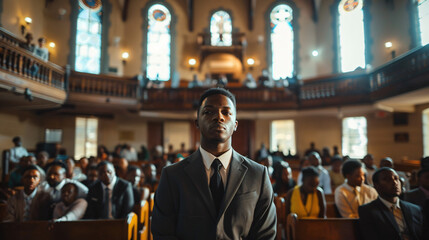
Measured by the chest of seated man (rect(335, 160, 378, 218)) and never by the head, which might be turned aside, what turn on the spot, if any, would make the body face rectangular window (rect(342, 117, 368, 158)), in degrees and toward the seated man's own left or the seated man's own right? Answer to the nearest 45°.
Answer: approximately 135° to the seated man's own left

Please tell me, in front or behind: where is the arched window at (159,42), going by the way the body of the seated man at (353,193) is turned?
behind

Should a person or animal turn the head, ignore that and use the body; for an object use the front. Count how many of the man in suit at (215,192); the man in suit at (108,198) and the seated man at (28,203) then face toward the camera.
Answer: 3

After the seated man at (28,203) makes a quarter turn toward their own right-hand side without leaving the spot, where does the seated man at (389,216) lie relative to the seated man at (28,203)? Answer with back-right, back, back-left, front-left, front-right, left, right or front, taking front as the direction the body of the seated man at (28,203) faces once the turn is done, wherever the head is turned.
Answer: back-left

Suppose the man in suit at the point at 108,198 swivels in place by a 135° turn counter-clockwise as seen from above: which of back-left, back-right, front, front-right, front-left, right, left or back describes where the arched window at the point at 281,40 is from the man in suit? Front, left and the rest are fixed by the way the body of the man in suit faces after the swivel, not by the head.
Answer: front

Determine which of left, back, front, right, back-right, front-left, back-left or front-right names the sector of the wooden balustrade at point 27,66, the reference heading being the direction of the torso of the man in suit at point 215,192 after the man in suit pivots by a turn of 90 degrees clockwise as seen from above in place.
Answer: front-right

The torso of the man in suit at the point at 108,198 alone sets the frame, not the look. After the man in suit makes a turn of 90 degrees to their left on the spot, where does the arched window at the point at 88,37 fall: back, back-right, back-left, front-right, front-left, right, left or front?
left

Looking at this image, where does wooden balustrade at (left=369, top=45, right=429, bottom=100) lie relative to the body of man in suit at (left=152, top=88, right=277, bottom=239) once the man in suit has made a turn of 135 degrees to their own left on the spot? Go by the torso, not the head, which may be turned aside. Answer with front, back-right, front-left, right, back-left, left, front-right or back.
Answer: front

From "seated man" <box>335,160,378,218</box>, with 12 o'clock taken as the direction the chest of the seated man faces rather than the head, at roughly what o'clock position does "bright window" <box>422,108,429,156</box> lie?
The bright window is roughly at 8 o'clock from the seated man.
